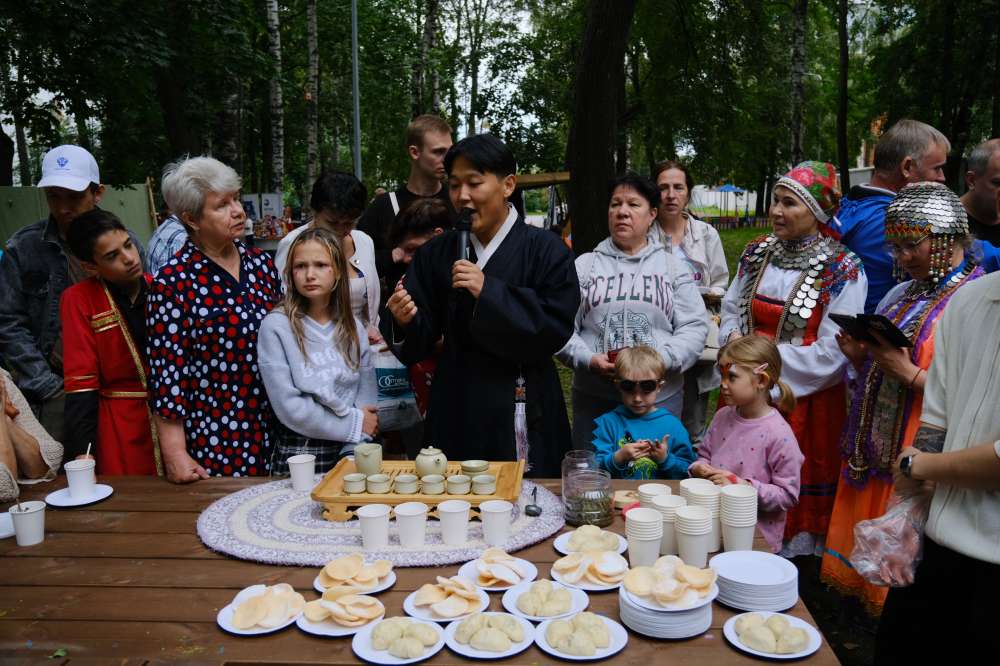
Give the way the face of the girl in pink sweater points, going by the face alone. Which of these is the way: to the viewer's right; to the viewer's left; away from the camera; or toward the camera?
to the viewer's left

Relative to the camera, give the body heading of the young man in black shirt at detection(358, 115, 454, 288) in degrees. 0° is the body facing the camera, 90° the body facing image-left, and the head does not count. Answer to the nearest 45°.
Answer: approximately 315°

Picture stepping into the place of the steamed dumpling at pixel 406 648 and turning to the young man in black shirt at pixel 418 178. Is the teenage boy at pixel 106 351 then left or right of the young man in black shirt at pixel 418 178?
left

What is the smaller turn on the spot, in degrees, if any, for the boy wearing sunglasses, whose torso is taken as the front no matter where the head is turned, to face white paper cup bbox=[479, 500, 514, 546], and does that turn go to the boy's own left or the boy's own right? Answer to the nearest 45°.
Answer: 0° — they already face it

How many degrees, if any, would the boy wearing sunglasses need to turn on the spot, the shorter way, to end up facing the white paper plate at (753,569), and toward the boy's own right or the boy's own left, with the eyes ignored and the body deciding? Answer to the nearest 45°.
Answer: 0° — they already face it

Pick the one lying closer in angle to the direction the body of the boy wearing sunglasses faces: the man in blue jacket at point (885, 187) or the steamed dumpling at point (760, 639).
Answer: the steamed dumpling

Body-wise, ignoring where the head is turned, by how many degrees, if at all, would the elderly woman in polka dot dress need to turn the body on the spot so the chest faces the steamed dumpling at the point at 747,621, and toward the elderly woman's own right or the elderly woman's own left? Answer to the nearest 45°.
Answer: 0° — they already face it

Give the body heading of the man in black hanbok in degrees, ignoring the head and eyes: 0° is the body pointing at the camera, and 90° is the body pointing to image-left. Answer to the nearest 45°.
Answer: approximately 45°

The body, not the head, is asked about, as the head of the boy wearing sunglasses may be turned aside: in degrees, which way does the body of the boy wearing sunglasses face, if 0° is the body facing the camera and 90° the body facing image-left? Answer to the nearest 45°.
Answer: approximately 0°
